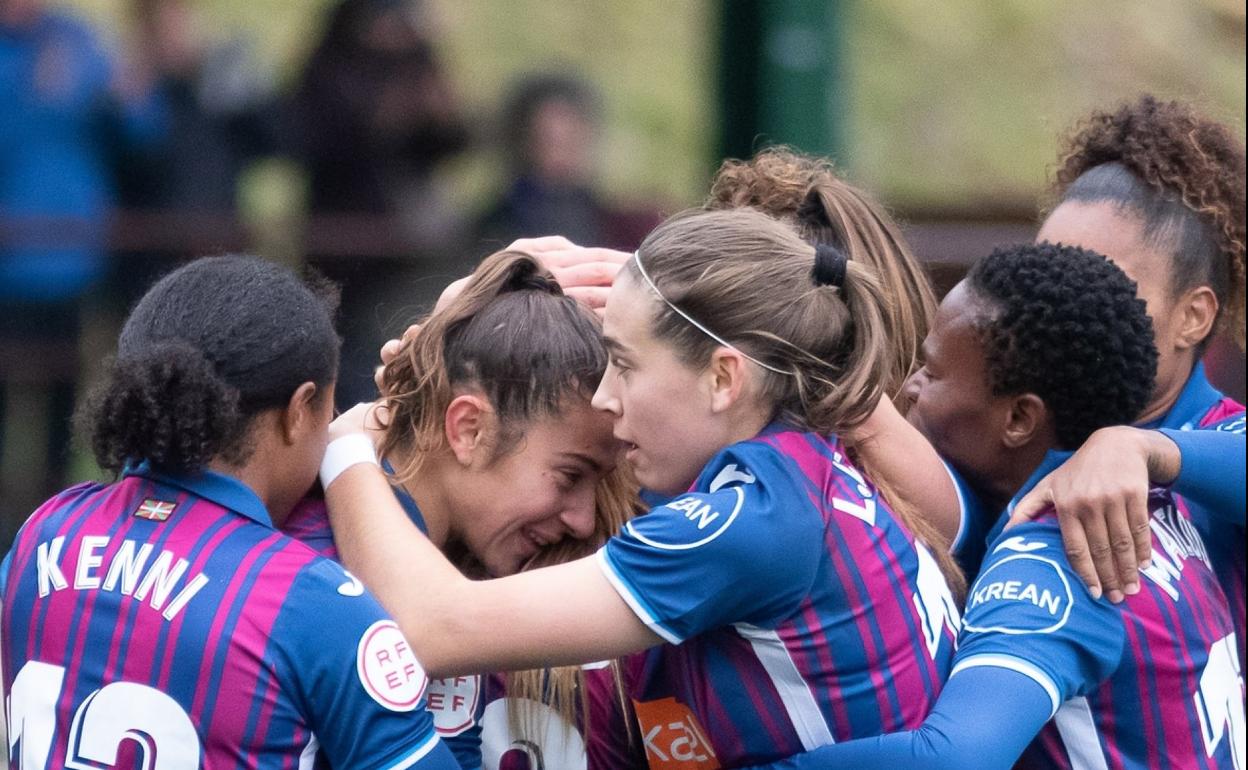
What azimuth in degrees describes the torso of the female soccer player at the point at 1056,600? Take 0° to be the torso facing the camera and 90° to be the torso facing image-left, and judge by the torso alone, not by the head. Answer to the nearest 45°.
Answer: approximately 135°

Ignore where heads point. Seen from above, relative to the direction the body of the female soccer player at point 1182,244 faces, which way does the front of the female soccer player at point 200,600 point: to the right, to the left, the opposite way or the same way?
to the right

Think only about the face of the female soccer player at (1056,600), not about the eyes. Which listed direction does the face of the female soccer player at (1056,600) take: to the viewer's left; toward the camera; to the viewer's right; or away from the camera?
to the viewer's left

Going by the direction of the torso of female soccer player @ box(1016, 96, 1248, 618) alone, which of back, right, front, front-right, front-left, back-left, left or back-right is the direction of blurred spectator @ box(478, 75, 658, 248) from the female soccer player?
front-right

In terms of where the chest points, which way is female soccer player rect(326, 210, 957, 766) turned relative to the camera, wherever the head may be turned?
to the viewer's left

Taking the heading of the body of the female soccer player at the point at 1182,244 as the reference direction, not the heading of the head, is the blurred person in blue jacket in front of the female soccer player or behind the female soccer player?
in front

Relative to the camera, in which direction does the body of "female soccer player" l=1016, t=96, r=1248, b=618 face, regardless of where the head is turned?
to the viewer's left

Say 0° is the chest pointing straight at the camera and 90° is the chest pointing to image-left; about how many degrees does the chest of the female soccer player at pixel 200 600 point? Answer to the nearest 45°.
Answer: approximately 225°

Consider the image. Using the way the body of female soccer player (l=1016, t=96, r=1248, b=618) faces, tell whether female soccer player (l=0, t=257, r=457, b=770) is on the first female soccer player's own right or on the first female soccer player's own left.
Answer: on the first female soccer player's own left

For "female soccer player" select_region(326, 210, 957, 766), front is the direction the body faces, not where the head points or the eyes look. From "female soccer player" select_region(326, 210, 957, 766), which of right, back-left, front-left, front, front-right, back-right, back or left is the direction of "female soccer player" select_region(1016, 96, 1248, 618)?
back-right
